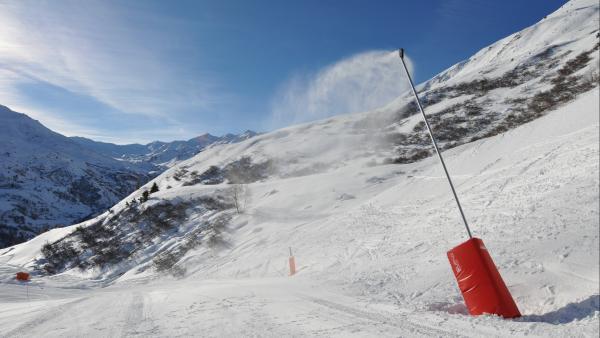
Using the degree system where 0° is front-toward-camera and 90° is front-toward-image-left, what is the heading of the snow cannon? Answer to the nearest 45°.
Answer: approximately 90°
